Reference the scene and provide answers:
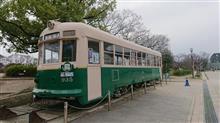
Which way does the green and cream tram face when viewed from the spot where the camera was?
facing the viewer and to the left of the viewer
